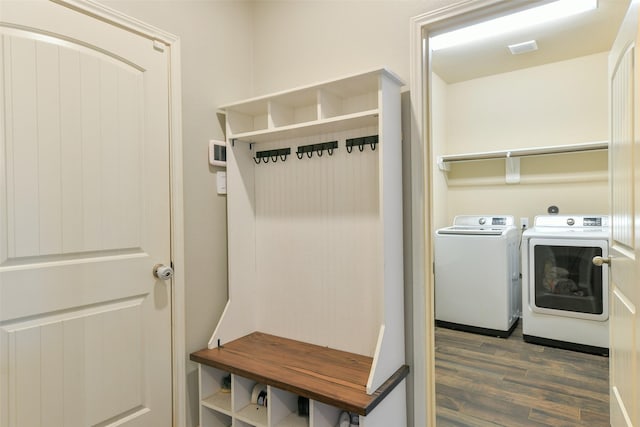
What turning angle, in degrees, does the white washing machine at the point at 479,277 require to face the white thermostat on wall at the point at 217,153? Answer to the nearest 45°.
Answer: approximately 45° to its right

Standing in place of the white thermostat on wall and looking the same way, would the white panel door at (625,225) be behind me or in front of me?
in front

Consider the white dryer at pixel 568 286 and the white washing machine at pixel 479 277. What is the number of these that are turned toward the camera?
2

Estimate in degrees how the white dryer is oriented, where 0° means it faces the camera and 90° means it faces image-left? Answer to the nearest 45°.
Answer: approximately 0°

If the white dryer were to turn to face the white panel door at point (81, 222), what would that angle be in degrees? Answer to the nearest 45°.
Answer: approximately 45° to its right

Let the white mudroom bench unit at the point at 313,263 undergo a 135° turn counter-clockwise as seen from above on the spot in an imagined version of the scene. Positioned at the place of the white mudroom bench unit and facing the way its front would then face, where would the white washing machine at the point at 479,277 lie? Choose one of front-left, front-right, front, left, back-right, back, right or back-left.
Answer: front-left

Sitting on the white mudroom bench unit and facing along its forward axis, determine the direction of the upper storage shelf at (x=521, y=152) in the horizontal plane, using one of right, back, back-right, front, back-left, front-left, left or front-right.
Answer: back
